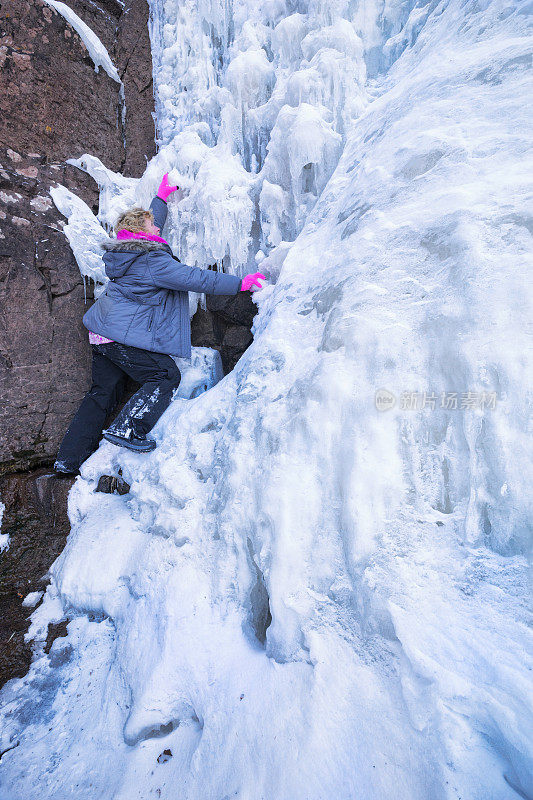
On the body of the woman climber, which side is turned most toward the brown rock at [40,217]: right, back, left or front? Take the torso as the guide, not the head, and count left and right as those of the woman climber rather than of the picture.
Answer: left

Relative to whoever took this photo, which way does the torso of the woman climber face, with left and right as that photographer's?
facing away from the viewer and to the right of the viewer
